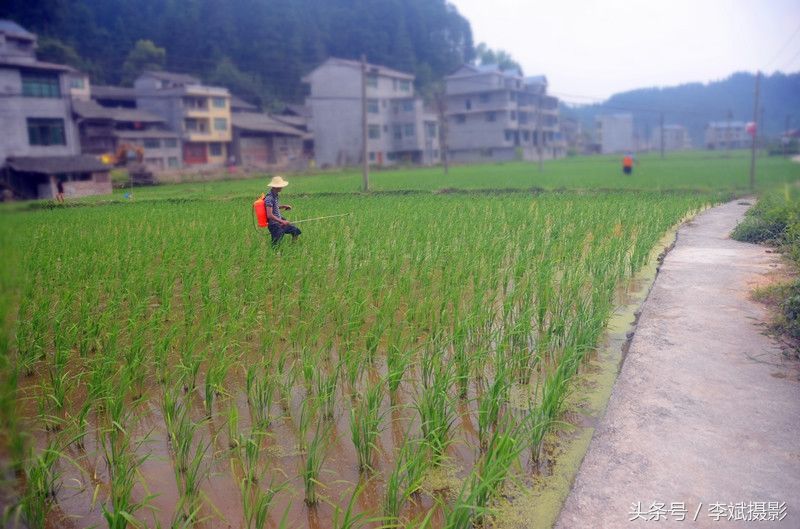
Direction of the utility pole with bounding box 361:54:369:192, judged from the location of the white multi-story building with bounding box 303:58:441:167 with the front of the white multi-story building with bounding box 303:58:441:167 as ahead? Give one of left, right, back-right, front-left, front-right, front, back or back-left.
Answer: front-right

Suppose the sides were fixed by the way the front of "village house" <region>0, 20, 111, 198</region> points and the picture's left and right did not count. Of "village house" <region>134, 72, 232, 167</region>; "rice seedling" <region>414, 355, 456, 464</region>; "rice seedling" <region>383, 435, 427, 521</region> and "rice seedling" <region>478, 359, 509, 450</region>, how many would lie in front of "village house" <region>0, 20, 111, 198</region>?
3

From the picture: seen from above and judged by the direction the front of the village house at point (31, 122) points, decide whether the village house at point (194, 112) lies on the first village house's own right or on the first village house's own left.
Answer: on the first village house's own left

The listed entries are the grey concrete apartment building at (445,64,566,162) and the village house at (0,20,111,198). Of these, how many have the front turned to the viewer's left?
0

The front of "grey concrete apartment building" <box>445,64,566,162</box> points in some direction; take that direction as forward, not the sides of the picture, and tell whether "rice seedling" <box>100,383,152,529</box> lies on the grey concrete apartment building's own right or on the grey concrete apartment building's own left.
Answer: on the grey concrete apartment building's own right

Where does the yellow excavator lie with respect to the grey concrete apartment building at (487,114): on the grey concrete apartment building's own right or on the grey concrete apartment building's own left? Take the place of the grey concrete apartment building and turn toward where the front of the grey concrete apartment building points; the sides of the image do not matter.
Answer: on the grey concrete apartment building's own right

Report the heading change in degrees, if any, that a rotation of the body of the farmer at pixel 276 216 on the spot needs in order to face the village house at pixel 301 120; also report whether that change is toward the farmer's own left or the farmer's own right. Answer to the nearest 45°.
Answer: approximately 90° to the farmer's own left

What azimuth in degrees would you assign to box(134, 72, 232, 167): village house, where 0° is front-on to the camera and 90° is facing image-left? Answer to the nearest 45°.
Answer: approximately 315°

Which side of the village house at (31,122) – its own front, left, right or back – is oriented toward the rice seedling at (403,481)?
front

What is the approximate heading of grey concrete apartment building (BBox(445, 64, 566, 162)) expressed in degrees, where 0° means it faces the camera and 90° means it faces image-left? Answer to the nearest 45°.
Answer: approximately 315°

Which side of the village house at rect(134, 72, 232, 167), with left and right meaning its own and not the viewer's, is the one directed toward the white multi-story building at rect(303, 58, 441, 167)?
left

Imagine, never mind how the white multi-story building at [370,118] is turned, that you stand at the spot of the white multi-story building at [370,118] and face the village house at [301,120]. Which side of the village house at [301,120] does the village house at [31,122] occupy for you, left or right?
left

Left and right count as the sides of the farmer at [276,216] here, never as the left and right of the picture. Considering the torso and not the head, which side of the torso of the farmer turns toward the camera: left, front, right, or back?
right
